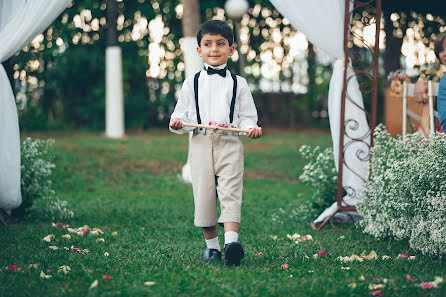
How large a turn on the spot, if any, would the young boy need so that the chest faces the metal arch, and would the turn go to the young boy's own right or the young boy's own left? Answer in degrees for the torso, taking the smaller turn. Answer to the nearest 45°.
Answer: approximately 135° to the young boy's own left

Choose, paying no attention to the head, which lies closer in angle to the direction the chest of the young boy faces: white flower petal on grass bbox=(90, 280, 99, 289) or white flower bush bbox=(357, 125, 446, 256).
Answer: the white flower petal on grass

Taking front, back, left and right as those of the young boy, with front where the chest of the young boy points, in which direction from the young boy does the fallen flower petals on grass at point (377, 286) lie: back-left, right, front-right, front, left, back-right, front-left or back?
front-left

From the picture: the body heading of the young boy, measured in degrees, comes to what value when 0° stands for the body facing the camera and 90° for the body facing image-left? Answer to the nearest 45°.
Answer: approximately 0°

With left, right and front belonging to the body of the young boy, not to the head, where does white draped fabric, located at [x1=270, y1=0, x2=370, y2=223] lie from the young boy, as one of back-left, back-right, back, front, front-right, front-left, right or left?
back-left

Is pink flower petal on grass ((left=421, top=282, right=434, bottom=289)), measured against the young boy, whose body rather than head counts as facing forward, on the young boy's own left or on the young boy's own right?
on the young boy's own left

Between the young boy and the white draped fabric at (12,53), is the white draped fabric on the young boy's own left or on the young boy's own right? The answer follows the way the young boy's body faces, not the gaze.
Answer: on the young boy's own right

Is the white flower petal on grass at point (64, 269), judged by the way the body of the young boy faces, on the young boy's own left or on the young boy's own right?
on the young boy's own right

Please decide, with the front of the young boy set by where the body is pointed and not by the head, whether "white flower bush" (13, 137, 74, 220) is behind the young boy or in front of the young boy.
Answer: behind

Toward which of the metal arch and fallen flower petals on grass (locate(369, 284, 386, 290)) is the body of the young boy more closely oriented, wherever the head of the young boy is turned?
the fallen flower petals on grass

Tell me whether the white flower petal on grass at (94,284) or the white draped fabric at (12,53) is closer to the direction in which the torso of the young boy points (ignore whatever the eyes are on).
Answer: the white flower petal on grass

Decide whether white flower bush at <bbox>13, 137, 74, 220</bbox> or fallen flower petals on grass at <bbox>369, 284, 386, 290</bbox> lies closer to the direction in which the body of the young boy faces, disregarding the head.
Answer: the fallen flower petals on grass
